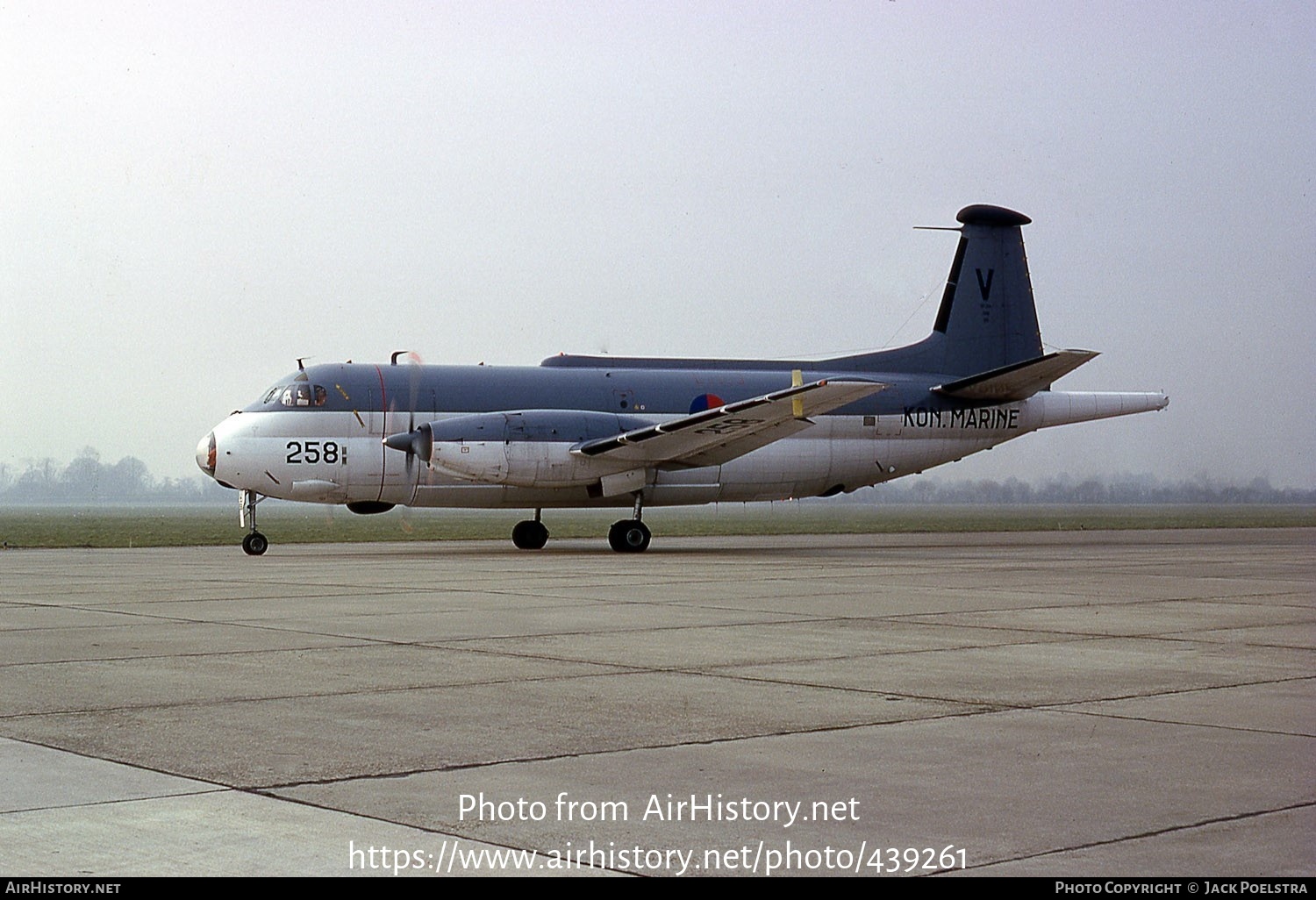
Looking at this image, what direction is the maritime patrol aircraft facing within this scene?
to the viewer's left
